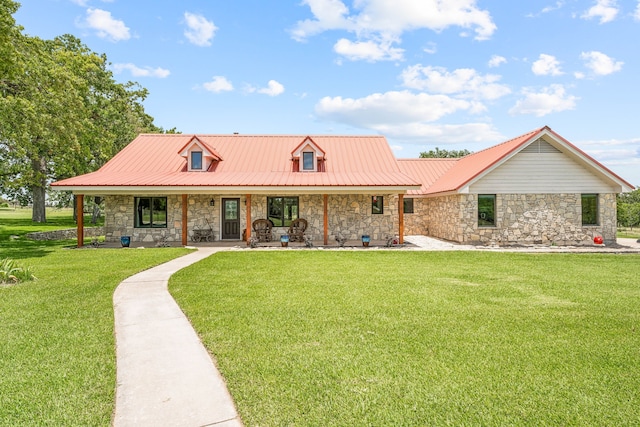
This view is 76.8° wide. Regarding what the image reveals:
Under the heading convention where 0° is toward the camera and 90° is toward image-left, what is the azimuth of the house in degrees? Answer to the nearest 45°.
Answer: approximately 0°

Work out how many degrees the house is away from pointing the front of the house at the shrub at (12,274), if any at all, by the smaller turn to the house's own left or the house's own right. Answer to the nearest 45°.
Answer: approximately 45° to the house's own right

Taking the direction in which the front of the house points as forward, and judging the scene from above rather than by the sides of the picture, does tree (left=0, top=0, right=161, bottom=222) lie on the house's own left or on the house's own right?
on the house's own right
